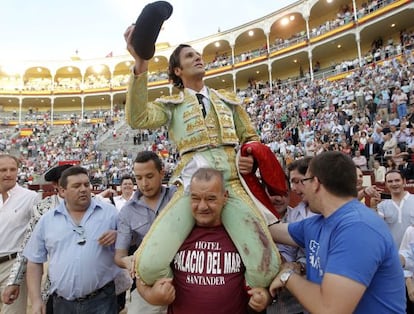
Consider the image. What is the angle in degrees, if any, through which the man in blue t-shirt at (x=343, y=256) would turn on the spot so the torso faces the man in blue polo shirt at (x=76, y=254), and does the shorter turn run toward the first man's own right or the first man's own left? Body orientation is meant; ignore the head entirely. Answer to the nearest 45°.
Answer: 0° — they already face them

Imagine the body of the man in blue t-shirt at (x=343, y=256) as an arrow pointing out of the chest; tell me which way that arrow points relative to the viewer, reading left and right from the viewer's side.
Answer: facing to the left of the viewer

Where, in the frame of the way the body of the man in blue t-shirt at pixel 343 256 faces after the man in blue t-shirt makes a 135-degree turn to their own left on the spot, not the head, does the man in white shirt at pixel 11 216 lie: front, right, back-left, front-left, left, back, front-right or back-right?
back-right

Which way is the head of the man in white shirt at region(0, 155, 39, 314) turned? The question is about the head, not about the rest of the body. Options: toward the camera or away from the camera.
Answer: toward the camera
